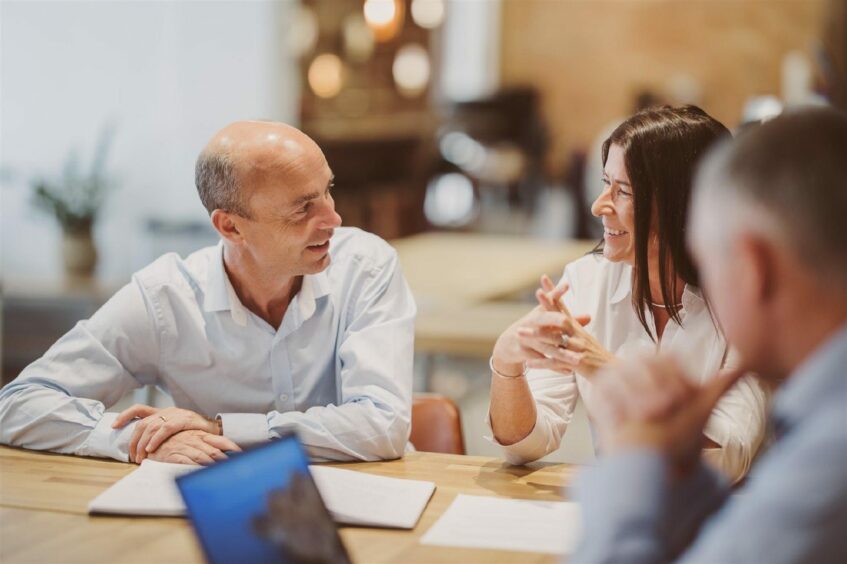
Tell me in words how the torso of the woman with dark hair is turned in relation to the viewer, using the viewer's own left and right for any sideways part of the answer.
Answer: facing the viewer and to the left of the viewer

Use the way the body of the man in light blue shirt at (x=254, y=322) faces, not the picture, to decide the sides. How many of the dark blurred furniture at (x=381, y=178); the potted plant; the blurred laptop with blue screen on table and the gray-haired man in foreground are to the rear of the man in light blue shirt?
2

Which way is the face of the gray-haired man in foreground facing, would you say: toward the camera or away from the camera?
away from the camera

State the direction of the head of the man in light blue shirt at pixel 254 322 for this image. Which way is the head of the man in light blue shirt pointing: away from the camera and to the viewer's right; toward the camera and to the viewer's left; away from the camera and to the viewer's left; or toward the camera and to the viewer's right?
toward the camera and to the viewer's right

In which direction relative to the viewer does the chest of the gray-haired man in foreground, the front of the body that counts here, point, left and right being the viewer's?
facing away from the viewer and to the left of the viewer

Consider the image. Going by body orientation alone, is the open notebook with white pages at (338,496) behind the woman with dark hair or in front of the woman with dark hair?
in front

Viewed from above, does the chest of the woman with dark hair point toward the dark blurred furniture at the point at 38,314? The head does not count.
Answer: no

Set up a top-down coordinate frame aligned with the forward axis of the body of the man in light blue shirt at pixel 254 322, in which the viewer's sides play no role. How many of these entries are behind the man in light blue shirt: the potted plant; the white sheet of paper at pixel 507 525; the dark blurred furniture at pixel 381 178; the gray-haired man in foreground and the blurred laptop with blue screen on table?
2

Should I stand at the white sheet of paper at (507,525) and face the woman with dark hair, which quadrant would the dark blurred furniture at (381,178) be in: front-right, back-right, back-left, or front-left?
front-left

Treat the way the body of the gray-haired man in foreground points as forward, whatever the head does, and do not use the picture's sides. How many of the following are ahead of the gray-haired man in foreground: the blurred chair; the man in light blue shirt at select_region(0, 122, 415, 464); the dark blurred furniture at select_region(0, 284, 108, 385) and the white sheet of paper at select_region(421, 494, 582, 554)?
4

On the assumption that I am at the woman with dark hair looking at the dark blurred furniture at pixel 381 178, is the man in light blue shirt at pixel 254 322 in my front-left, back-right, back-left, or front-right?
front-left

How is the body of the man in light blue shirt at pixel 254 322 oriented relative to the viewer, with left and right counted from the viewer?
facing the viewer

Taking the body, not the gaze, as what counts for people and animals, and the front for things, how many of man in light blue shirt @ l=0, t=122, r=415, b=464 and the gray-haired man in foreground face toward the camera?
1

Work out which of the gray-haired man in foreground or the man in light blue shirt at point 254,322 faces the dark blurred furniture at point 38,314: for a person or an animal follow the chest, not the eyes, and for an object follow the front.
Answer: the gray-haired man in foreground

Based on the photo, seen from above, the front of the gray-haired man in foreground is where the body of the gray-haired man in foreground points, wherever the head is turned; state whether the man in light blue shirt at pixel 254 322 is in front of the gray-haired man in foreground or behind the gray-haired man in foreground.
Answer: in front

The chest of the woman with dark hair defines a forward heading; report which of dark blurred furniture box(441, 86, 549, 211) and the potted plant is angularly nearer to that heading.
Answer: the potted plant

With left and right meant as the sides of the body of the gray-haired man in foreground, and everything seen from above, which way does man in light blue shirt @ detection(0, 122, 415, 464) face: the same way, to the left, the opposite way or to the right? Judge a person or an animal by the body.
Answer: the opposite way

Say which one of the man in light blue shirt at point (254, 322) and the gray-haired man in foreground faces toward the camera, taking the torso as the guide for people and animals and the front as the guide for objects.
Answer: the man in light blue shirt

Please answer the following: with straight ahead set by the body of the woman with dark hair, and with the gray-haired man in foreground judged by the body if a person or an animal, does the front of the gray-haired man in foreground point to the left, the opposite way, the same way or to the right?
to the right

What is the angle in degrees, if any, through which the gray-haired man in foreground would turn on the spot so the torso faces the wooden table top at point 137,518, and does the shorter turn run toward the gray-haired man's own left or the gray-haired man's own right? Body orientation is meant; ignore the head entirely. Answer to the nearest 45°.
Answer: approximately 45° to the gray-haired man's own left

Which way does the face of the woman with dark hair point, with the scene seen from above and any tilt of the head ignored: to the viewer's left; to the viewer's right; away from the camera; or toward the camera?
to the viewer's left
